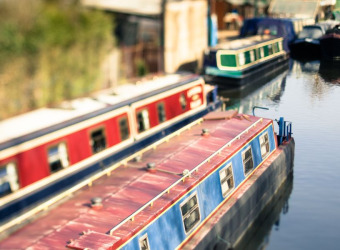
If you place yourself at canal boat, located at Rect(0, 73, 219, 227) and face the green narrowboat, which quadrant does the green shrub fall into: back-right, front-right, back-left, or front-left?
front-left

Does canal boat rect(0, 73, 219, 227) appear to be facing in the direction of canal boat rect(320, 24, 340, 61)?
no

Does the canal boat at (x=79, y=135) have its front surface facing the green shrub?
no
